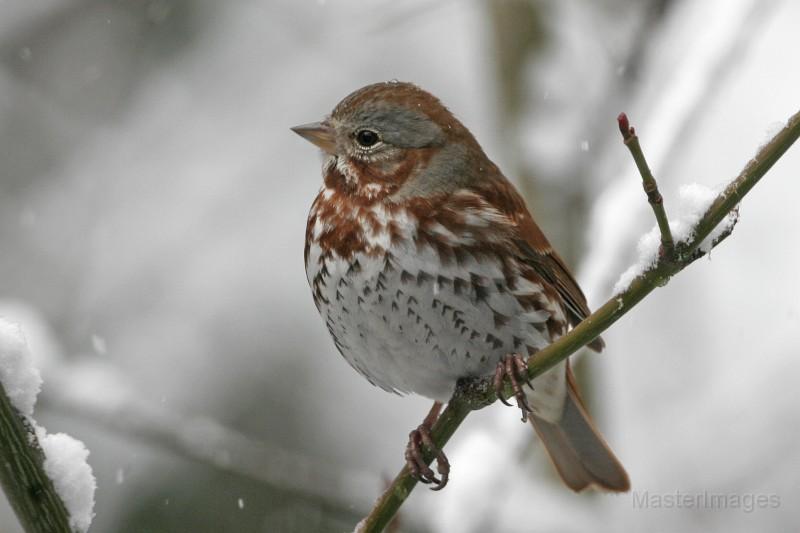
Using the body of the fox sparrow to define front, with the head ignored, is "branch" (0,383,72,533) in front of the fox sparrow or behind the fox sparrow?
in front

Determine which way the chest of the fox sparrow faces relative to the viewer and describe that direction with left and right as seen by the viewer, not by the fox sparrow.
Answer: facing the viewer and to the left of the viewer
